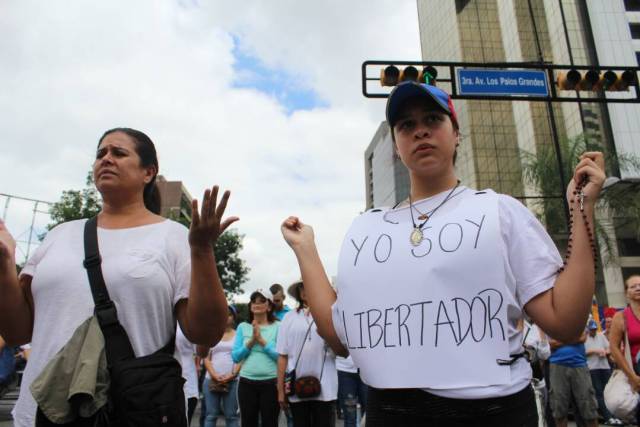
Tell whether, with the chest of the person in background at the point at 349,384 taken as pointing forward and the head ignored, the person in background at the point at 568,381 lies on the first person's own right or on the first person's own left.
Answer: on the first person's own left

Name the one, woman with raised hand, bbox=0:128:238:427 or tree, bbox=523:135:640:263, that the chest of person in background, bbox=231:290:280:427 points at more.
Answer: the woman with raised hand

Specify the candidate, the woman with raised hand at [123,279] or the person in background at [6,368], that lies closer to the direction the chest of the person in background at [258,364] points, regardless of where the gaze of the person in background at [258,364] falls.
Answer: the woman with raised hand

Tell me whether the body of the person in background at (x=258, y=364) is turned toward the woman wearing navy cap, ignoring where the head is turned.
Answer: yes
